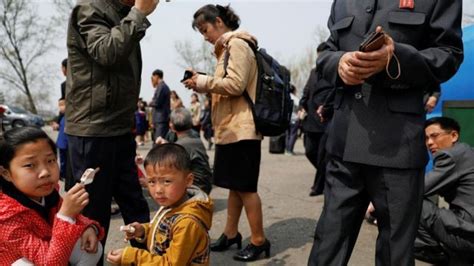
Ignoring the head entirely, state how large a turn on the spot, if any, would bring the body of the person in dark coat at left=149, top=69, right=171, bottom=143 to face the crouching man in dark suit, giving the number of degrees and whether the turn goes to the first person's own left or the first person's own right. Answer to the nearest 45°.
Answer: approximately 90° to the first person's own left

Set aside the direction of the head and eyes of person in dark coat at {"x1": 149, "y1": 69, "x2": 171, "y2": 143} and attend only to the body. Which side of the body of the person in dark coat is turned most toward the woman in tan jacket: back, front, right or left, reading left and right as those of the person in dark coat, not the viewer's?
left

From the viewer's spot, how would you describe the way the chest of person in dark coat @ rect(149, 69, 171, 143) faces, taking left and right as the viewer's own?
facing to the left of the viewer

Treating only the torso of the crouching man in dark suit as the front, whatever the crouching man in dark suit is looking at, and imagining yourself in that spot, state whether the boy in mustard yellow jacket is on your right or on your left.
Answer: on your left

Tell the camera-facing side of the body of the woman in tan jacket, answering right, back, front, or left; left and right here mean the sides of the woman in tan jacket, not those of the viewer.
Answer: left

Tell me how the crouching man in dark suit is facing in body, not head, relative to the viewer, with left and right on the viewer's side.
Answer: facing to the left of the viewer

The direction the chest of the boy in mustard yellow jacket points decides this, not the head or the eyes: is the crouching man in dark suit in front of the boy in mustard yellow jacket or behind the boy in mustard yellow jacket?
behind

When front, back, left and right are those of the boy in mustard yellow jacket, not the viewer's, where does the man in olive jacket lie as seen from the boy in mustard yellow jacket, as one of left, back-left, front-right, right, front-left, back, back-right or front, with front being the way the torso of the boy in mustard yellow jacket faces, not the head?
right

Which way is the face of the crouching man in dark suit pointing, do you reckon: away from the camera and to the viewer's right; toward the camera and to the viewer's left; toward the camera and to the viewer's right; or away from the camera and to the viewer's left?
toward the camera and to the viewer's left

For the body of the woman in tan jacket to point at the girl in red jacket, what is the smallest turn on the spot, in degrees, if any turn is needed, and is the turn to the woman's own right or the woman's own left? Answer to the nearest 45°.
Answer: approximately 45° to the woman's own left

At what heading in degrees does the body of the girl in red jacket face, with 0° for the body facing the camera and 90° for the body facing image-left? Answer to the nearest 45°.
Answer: approximately 315°

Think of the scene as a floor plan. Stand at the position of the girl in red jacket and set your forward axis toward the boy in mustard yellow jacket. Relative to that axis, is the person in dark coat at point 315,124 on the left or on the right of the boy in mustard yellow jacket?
left
